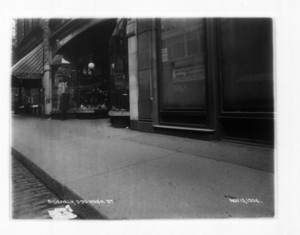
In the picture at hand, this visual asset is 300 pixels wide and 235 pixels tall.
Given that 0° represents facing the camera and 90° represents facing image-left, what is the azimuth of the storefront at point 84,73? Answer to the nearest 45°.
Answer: approximately 45°

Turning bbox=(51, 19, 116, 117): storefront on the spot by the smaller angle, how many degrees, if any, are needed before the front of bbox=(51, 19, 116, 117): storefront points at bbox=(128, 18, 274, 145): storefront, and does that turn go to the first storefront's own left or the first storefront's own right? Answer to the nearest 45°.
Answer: approximately 45° to the first storefront's own left

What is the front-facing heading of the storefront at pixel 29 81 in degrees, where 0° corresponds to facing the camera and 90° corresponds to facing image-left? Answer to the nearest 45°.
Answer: approximately 45°

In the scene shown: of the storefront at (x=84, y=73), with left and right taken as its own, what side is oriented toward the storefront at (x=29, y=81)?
right

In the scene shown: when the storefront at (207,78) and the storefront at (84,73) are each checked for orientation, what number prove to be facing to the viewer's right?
0

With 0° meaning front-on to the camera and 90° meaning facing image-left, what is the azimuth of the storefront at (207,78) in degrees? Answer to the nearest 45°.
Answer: approximately 45°

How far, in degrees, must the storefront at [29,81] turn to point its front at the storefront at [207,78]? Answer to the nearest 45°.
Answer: approximately 45° to its left

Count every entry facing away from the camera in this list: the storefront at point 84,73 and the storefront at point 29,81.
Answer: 0
